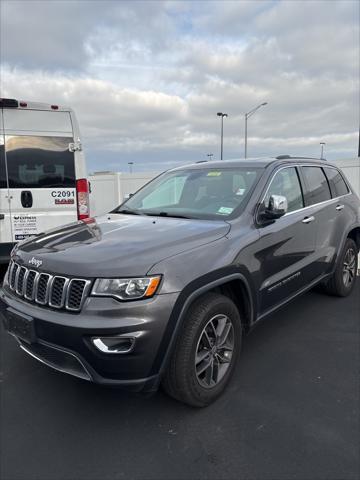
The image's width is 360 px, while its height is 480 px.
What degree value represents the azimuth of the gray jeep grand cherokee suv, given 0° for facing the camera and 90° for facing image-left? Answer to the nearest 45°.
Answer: approximately 45°

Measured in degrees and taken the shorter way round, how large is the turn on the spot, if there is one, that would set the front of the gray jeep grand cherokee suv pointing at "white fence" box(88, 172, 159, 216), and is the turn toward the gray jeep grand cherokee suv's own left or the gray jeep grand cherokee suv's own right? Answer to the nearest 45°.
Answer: approximately 135° to the gray jeep grand cherokee suv's own right
